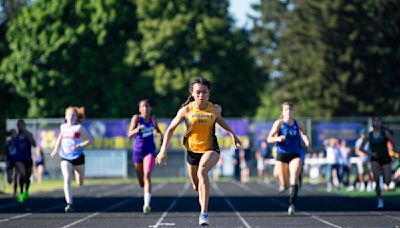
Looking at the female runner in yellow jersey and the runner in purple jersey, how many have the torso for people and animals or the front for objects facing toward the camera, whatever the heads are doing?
2

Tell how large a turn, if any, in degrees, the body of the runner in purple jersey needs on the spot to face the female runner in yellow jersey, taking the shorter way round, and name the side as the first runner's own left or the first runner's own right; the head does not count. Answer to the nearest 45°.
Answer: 0° — they already face them

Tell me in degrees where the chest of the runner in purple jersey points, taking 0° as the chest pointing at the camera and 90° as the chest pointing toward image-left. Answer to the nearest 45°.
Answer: approximately 0°

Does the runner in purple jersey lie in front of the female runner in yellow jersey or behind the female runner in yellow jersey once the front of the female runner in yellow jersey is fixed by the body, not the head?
behind
